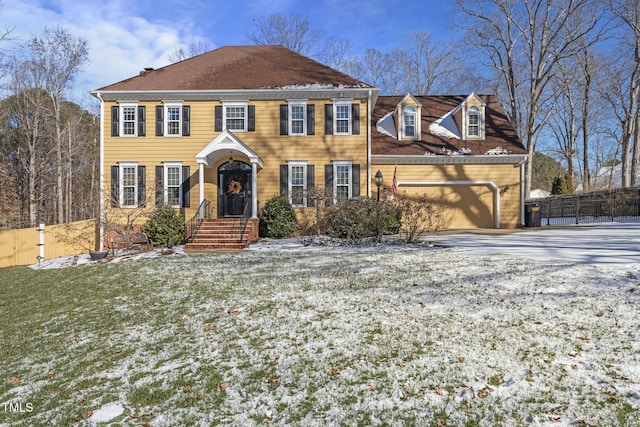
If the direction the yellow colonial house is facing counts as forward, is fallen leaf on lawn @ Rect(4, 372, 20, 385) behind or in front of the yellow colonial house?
in front

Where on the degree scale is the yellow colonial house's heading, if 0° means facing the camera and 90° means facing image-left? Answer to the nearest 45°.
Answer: approximately 0°

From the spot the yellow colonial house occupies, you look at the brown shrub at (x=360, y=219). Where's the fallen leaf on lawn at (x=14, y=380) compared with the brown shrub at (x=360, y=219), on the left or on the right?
right
